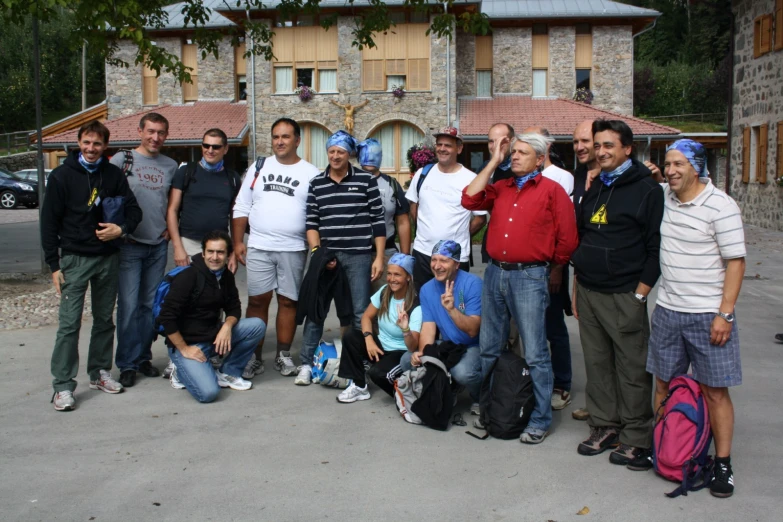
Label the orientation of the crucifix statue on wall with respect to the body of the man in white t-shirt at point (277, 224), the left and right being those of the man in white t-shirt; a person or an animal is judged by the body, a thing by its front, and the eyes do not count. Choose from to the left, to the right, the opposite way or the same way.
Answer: the same way

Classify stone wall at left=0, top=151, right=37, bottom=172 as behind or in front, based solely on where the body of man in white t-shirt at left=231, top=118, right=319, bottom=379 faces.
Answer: behind

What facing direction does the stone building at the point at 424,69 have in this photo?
toward the camera

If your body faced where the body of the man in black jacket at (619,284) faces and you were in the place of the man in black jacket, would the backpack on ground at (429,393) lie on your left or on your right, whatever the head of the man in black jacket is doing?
on your right

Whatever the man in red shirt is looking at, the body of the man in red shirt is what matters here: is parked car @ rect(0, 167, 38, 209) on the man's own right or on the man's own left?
on the man's own right

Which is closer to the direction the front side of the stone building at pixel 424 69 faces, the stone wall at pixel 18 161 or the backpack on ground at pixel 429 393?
the backpack on ground

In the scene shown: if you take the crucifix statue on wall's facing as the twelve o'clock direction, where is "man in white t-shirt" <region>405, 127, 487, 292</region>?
The man in white t-shirt is roughly at 12 o'clock from the crucifix statue on wall.

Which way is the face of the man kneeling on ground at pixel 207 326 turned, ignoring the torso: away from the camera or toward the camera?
toward the camera

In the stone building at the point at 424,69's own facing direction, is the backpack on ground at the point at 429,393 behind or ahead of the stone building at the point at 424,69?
ahead

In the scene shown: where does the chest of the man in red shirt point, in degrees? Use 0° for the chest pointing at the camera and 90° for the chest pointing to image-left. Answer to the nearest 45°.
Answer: approximately 45°

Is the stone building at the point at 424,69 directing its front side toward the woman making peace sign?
yes

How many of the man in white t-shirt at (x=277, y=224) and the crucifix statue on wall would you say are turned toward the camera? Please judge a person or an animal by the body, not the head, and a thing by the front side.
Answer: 2

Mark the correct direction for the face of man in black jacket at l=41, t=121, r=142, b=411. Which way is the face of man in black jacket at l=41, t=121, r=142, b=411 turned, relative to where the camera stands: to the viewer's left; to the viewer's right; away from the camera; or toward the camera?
toward the camera

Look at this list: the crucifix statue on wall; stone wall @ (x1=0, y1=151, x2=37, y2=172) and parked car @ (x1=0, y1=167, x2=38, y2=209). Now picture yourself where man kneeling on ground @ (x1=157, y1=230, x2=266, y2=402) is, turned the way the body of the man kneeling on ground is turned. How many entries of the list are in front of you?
0

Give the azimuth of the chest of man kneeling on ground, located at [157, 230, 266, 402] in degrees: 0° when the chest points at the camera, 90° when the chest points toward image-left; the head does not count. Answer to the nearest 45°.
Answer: approximately 315°

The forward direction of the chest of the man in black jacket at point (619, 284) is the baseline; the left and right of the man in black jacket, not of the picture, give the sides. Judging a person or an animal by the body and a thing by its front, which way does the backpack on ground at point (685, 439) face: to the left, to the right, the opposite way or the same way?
the same way
